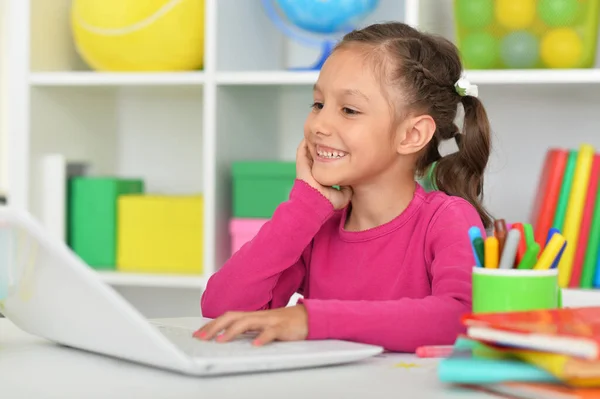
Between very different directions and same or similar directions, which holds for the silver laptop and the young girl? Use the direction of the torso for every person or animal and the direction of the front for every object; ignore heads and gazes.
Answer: very different directions

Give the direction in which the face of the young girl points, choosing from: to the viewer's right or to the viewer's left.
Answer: to the viewer's left

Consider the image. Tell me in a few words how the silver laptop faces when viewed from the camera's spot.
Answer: facing away from the viewer and to the right of the viewer

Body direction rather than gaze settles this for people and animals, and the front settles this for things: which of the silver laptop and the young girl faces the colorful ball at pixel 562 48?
the silver laptop

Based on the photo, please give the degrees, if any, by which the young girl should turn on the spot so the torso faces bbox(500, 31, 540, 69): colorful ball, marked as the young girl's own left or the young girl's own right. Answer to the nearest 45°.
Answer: approximately 180°

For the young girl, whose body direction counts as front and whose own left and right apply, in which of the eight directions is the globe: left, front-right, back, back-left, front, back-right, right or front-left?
back-right

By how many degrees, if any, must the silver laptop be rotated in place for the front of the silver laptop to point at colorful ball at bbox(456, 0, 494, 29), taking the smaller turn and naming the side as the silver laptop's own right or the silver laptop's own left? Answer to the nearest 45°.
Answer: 0° — it already faces it

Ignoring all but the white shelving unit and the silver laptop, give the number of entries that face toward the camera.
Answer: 1

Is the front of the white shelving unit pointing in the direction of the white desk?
yes

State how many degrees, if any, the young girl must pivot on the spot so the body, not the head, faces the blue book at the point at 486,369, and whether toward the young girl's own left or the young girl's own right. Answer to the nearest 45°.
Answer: approximately 45° to the young girl's own left

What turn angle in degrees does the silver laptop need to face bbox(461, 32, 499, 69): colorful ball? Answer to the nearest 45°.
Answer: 0° — it already faces it

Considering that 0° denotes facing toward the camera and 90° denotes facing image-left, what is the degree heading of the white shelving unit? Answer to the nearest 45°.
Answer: approximately 0°

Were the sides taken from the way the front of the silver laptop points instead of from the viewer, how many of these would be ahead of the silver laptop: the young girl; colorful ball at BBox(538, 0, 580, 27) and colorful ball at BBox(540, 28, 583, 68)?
3
